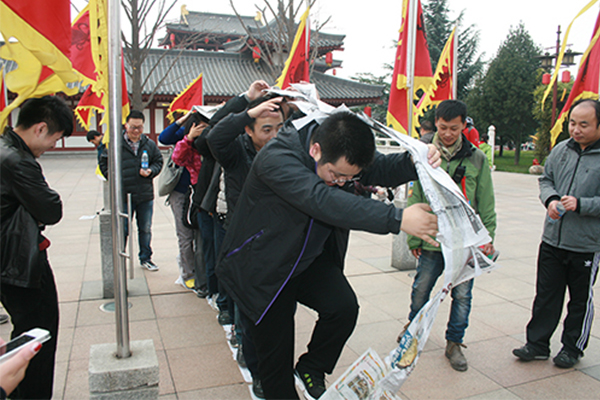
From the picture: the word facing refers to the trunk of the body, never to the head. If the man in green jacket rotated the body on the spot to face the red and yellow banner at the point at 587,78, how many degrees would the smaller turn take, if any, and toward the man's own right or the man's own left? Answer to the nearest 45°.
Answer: approximately 135° to the man's own left

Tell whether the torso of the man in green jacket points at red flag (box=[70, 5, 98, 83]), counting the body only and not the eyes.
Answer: no

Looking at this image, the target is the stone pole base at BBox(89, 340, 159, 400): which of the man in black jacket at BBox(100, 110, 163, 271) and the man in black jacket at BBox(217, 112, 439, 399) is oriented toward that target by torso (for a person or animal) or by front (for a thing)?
the man in black jacket at BBox(100, 110, 163, 271)

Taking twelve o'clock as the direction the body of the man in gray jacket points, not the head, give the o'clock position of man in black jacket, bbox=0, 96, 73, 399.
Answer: The man in black jacket is roughly at 12 o'clock from the man in gray jacket.

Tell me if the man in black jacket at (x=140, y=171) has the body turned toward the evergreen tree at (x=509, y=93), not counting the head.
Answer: no

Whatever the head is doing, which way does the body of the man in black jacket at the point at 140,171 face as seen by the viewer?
toward the camera

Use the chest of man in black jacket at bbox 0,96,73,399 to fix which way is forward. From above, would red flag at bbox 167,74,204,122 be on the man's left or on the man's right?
on the man's left

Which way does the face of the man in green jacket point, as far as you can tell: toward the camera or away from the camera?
toward the camera

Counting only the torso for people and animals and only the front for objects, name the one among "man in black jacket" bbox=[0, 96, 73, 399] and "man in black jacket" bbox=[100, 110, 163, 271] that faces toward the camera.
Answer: "man in black jacket" bbox=[100, 110, 163, 271]

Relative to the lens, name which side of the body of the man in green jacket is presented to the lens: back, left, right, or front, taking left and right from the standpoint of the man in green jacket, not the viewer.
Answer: front

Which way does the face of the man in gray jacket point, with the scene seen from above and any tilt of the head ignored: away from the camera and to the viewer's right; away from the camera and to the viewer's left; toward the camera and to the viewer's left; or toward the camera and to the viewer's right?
toward the camera and to the viewer's left

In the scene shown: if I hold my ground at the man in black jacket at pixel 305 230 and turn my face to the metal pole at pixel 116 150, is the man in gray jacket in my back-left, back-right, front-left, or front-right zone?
back-right

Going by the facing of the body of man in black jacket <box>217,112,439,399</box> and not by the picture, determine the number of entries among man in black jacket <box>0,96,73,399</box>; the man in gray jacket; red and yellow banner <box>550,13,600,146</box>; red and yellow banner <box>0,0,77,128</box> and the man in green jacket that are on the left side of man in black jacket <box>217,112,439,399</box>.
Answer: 3

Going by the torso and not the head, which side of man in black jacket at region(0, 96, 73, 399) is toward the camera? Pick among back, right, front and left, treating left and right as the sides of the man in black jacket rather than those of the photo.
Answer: right

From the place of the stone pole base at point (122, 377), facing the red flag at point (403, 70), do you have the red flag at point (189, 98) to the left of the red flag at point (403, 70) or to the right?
left

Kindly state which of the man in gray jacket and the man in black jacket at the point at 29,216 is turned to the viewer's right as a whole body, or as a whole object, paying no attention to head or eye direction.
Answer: the man in black jacket

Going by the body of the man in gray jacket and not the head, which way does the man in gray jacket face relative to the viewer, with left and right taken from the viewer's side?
facing the viewer and to the left of the viewer
